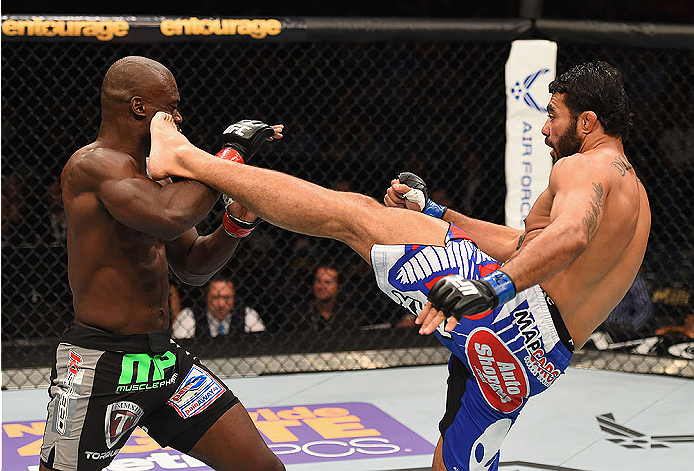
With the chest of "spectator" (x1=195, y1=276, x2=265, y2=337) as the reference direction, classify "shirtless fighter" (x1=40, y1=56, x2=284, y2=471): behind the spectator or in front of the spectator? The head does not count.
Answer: in front

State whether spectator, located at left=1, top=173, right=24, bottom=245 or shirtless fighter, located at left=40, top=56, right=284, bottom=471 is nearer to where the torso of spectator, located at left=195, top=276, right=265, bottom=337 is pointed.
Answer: the shirtless fighter

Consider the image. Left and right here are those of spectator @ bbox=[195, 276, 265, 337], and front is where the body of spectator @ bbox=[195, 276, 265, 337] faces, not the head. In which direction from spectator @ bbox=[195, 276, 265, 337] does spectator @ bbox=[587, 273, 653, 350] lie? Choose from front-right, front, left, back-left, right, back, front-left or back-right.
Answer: left

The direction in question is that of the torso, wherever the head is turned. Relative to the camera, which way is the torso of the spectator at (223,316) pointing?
toward the camera

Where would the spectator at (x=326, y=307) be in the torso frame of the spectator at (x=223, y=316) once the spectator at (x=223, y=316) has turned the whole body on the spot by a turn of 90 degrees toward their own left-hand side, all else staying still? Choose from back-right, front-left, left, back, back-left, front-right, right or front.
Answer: front

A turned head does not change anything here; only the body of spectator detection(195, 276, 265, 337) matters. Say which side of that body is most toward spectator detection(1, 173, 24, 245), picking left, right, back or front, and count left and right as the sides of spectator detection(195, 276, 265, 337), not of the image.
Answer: right

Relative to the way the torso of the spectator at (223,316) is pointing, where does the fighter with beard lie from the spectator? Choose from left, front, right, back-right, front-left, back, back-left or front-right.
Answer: front

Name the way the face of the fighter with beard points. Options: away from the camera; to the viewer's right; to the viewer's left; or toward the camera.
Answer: to the viewer's left

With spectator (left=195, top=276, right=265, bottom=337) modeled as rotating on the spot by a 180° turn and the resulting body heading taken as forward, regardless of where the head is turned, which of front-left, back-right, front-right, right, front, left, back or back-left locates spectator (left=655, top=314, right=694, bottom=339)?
right

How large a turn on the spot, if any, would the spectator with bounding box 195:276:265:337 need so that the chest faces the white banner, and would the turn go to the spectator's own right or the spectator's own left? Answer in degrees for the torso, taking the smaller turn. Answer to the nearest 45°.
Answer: approximately 45° to the spectator's own left

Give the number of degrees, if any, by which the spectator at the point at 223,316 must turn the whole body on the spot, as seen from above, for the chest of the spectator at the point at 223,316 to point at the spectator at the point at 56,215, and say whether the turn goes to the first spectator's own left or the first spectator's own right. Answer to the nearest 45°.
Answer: approximately 90° to the first spectator's own right
